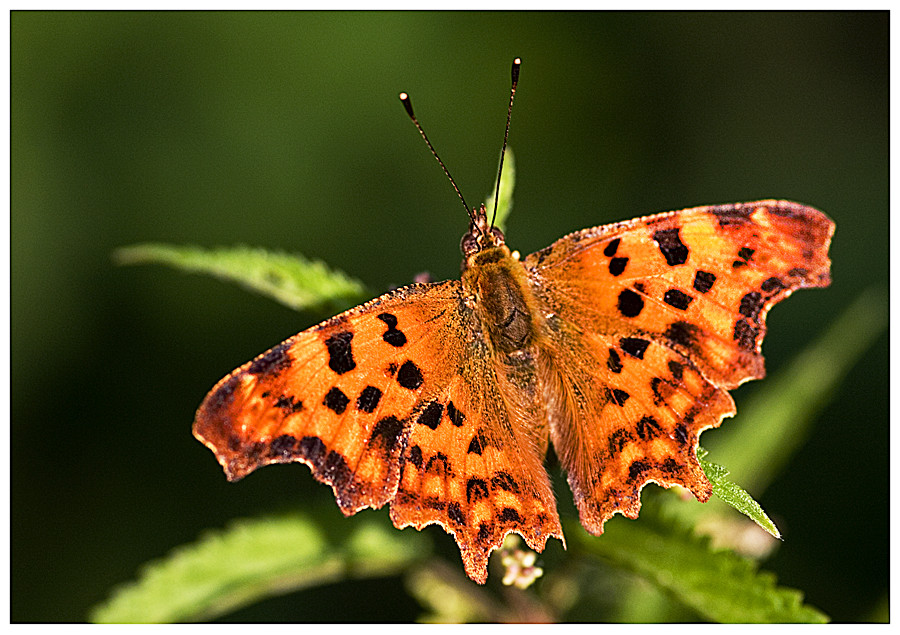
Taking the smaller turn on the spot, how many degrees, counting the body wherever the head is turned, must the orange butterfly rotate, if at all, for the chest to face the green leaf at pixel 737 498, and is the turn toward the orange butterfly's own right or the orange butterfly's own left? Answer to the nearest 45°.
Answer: approximately 135° to the orange butterfly's own right

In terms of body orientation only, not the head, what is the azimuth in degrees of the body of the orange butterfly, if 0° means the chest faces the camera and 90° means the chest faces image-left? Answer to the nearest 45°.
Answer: approximately 180°
